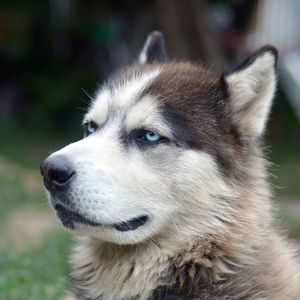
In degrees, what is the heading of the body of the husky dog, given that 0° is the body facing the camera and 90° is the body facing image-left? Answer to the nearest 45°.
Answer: approximately 45°
